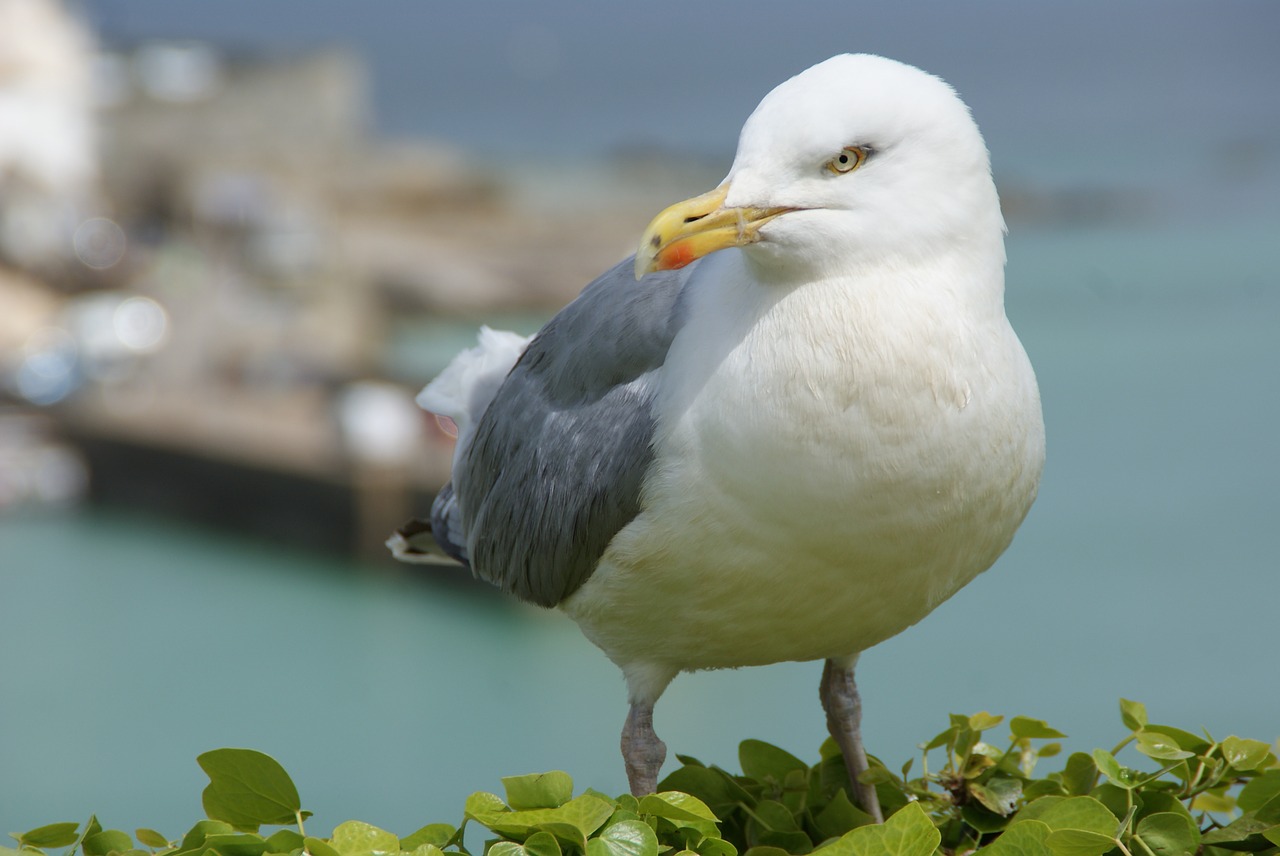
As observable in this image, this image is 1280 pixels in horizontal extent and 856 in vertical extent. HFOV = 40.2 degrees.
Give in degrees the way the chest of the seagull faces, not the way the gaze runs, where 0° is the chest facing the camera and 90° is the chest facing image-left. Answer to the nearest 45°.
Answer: approximately 315°
